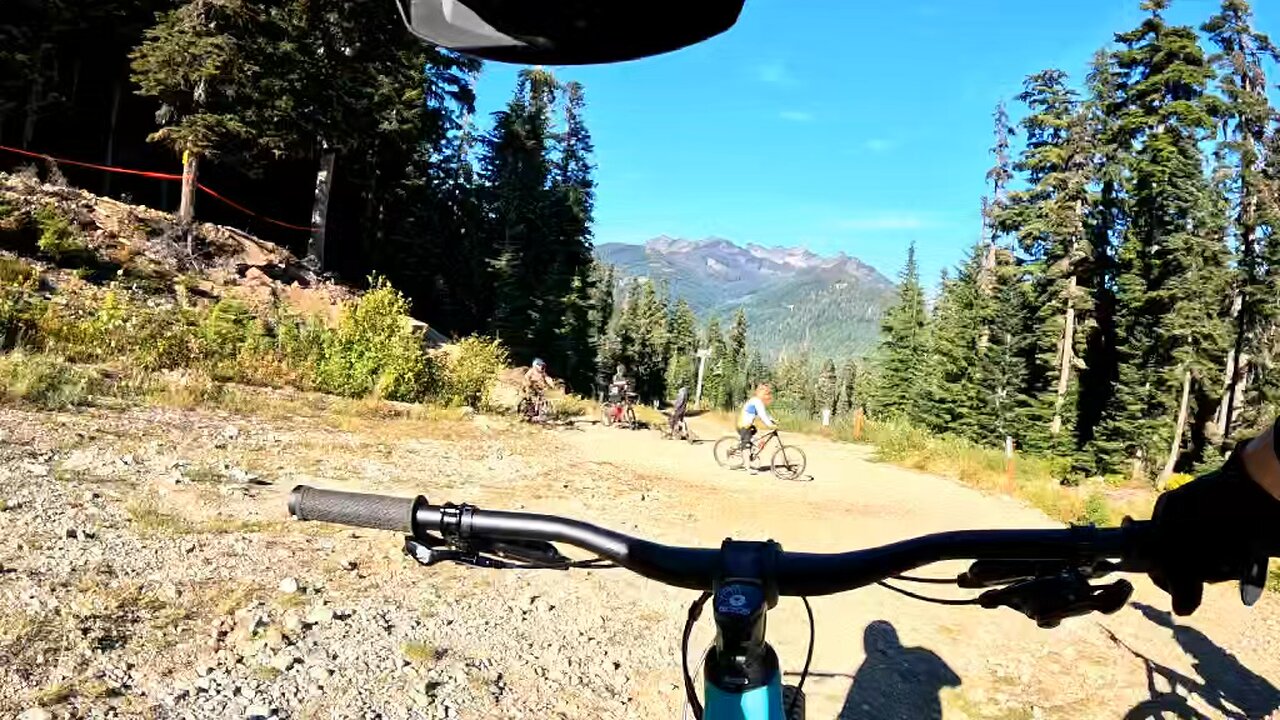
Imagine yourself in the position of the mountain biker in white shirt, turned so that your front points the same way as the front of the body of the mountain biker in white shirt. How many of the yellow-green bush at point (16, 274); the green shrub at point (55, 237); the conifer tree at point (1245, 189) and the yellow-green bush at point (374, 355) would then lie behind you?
3

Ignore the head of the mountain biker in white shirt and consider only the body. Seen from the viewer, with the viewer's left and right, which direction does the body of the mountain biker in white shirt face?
facing to the right of the viewer

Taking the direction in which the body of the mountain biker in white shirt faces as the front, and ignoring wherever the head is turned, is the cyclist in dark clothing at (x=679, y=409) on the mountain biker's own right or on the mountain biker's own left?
on the mountain biker's own left

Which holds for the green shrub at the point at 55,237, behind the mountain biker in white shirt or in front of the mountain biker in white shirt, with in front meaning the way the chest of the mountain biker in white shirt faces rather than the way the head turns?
behind

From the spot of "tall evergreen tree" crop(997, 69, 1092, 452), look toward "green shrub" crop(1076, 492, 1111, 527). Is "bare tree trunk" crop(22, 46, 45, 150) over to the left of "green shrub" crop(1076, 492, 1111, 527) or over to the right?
right

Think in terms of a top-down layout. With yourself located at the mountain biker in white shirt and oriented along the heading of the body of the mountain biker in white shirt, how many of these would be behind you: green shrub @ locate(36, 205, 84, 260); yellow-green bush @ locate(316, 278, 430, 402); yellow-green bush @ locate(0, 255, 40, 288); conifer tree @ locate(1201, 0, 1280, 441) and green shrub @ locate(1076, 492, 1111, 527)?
3

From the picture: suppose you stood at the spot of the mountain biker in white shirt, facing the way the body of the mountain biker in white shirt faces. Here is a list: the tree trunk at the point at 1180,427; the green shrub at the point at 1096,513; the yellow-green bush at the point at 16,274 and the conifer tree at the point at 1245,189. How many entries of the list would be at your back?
1

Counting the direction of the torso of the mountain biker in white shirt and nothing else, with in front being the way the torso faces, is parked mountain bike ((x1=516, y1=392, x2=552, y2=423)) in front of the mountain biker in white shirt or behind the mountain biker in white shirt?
behind

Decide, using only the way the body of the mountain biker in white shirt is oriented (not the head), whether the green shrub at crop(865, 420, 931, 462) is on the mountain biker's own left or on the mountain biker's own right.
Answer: on the mountain biker's own left

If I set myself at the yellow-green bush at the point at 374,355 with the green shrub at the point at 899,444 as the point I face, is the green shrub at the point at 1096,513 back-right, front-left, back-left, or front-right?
front-right

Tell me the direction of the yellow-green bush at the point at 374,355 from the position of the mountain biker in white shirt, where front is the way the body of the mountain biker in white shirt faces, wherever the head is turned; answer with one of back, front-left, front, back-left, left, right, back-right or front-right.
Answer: back

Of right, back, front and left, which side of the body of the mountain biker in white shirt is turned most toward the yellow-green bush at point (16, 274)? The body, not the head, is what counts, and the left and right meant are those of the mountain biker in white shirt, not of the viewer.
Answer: back

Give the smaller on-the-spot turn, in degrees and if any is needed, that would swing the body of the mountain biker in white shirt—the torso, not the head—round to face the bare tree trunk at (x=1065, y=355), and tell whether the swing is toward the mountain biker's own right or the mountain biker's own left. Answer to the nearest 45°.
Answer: approximately 45° to the mountain biker's own left
